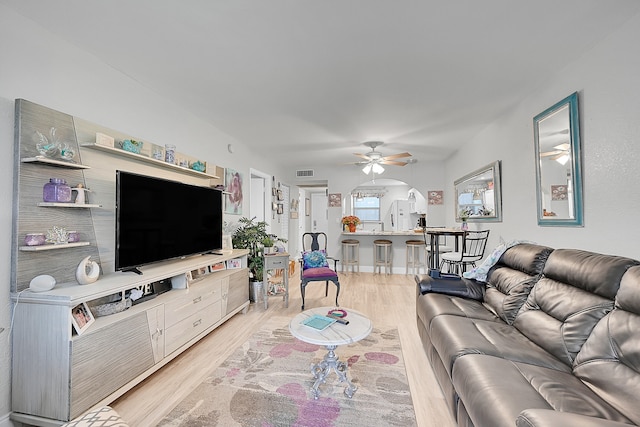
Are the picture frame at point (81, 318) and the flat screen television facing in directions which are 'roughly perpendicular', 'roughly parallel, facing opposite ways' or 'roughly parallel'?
roughly parallel

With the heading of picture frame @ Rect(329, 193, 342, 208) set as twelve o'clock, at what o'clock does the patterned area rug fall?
The patterned area rug is roughly at 12 o'clock from the picture frame.

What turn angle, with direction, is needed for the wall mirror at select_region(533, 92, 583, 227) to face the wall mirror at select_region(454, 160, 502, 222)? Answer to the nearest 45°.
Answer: approximately 90° to its right

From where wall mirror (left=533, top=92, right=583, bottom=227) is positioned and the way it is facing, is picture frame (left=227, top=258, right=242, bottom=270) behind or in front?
in front

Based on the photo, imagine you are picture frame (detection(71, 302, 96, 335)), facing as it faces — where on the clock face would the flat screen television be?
The flat screen television is roughly at 9 o'clock from the picture frame.

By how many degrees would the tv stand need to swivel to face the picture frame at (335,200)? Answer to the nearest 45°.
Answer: approximately 90° to its left

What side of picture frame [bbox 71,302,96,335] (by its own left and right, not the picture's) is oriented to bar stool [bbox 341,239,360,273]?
left

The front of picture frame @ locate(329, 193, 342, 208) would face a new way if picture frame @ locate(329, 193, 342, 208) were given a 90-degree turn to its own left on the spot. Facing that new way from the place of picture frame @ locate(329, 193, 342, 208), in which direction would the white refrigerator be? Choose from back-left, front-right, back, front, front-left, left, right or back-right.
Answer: front-left

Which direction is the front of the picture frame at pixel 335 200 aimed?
toward the camera

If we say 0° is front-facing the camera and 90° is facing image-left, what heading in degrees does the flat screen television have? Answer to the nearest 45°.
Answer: approximately 315°

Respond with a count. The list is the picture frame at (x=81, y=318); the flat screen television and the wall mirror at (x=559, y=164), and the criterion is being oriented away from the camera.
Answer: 0

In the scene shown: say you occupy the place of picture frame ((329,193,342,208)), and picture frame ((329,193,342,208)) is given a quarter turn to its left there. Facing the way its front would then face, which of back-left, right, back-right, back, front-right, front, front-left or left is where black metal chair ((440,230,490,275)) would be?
front-right

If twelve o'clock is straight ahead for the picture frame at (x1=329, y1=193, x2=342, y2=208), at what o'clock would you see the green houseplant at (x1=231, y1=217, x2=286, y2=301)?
The green houseplant is roughly at 1 o'clock from the picture frame.

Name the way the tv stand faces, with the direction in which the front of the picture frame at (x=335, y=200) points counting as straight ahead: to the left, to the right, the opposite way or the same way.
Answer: to the left

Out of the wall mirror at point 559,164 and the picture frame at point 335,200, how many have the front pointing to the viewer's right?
0

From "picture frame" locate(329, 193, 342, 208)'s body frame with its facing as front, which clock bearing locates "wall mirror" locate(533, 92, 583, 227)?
The wall mirror is roughly at 11 o'clock from the picture frame.

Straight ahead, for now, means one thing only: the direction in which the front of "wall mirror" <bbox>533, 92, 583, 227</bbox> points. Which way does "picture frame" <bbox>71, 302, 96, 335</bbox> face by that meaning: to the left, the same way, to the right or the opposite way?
the opposite way

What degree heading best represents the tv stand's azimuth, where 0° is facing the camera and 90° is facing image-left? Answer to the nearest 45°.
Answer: approximately 315°

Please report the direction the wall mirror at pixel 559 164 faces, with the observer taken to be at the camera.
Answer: facing the viewer and to the left of the viewer

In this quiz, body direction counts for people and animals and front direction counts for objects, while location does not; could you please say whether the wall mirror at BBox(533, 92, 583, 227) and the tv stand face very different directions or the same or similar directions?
very different directions
